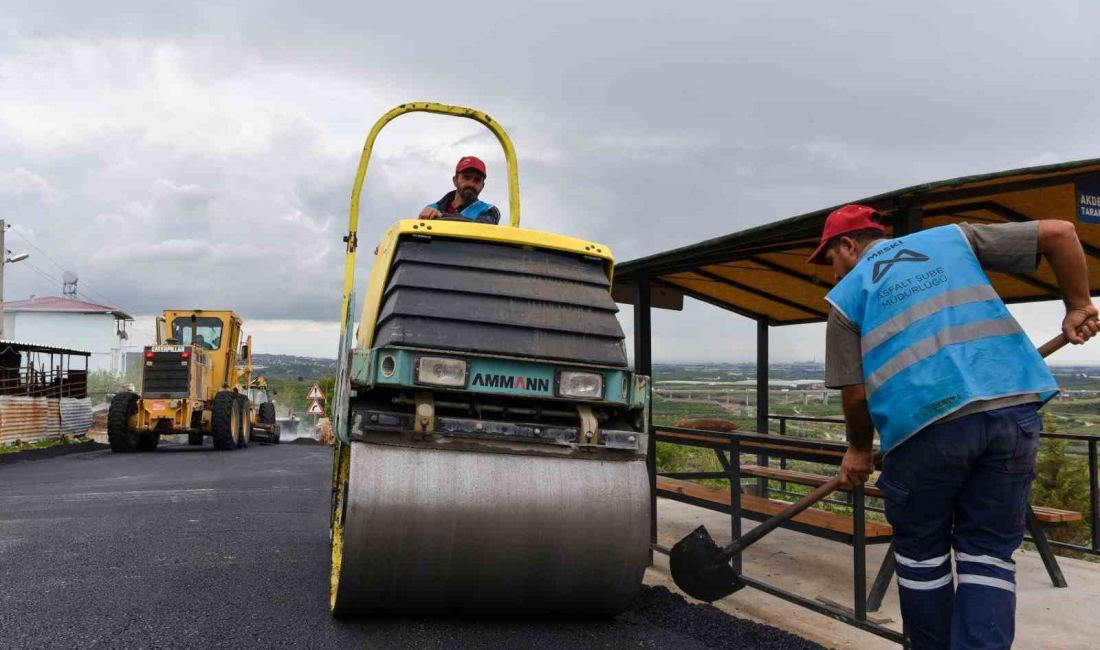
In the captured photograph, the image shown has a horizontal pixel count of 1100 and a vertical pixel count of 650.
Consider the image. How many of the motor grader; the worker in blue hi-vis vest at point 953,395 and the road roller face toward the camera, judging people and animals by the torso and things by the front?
1

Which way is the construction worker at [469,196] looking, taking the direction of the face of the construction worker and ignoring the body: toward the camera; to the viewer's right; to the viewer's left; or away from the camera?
toward the camera

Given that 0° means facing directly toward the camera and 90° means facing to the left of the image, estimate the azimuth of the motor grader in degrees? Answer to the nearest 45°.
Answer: approximately 225°

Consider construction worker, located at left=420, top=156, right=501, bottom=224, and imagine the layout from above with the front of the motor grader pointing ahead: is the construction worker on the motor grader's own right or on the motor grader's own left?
on the motor grader's own right

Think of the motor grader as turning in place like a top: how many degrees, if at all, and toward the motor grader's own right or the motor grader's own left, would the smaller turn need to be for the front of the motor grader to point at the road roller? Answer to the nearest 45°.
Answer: approximately 135° to the motor grader's own right

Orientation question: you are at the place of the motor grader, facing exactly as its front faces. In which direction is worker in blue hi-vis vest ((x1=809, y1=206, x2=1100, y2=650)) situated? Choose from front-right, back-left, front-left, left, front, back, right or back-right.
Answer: back-right

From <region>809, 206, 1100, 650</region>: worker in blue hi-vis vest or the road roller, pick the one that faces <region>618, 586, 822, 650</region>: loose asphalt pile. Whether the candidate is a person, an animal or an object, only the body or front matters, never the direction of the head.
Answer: the worker in blue hi-vis vest

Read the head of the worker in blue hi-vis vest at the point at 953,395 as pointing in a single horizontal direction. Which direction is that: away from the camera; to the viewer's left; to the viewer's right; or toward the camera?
to the viewer's left

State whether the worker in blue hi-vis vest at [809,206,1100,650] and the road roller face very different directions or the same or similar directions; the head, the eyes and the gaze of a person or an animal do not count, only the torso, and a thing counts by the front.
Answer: very different directions

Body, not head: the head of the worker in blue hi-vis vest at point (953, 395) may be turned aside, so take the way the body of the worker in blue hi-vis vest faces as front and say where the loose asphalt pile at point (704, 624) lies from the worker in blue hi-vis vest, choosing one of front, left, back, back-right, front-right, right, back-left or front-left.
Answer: front

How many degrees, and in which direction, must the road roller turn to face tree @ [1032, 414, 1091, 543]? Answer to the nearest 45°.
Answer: approximately 135° to its left

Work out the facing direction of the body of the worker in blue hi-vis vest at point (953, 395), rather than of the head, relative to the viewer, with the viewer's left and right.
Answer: facing away from the viewer and to the left of the viewer

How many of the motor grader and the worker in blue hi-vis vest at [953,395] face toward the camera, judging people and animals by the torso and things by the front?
0

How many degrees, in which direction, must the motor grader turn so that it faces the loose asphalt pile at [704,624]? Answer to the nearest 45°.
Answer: approximately 135° to its right

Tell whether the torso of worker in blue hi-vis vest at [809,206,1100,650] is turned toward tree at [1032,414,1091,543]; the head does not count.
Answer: no

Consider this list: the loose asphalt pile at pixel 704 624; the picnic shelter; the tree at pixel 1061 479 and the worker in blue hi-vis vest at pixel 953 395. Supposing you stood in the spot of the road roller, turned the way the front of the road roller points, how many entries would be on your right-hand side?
0

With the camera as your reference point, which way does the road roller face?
facing the viewer

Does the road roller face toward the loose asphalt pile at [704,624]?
no

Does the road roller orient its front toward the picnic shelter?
no
